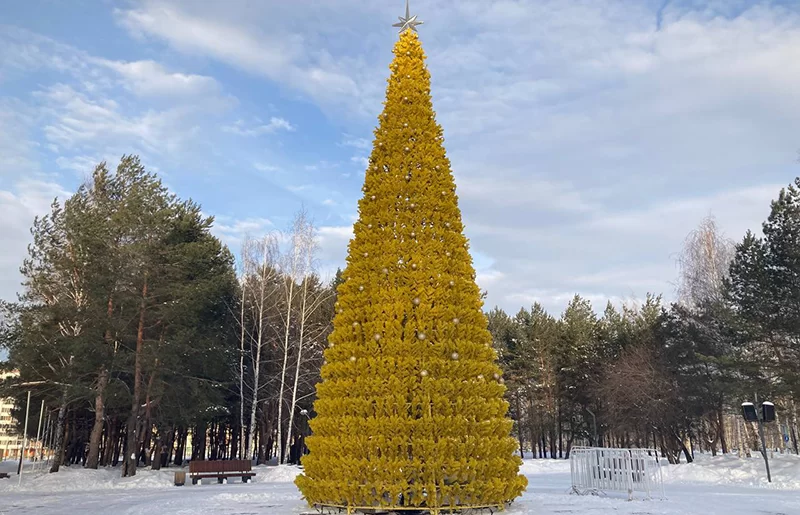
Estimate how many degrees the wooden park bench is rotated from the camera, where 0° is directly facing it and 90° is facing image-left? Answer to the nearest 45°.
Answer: approximately 0°

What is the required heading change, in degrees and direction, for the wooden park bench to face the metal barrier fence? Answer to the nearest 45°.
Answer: approximately 45° to its left
